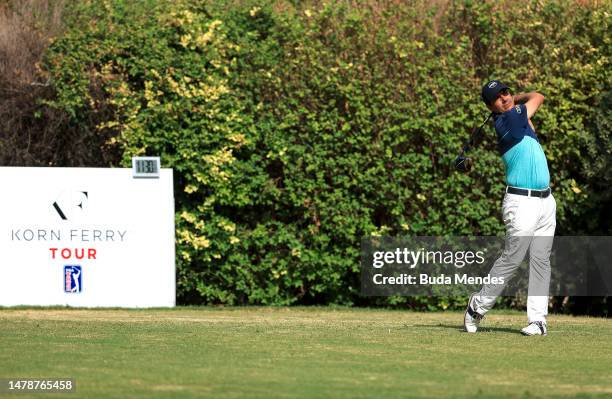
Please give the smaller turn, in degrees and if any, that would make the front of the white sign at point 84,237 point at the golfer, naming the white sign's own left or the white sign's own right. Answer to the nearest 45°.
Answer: approximately 45° to the white sign's own left

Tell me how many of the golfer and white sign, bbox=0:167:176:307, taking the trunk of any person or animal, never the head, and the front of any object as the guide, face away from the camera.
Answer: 0

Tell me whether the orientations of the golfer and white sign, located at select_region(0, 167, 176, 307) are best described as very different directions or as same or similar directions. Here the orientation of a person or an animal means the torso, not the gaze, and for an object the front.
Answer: same or similar directions

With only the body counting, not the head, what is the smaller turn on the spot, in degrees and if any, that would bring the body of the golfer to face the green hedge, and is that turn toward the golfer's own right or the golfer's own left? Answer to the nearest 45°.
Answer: approximately 180°

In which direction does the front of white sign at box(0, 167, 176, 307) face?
toward the camera

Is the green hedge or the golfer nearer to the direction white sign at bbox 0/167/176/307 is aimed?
the golfer
